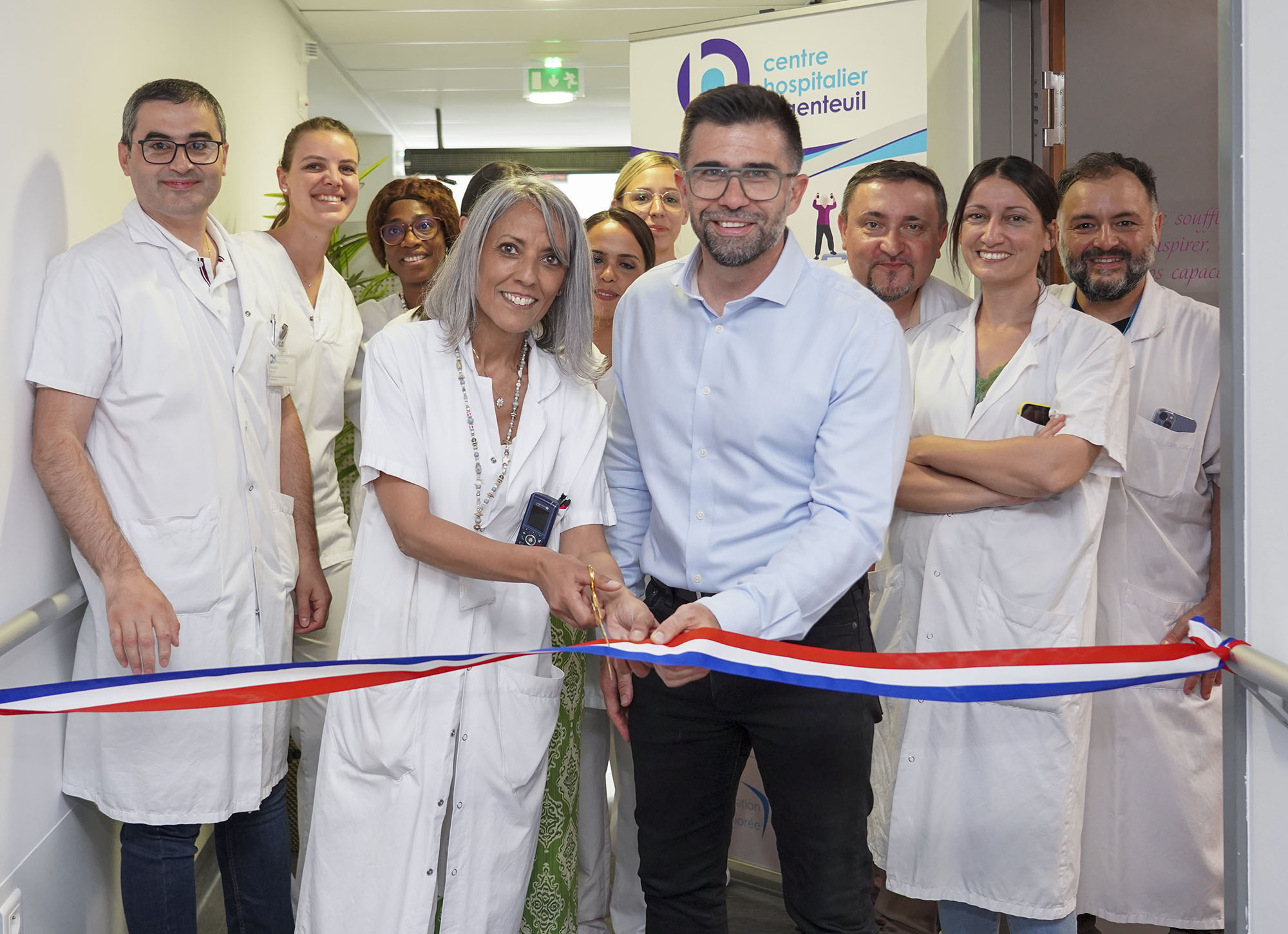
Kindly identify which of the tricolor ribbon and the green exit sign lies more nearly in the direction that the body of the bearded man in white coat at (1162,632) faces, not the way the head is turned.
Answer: the tricolor ribbon

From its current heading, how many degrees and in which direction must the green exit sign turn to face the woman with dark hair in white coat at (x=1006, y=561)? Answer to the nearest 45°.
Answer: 0° — it already faces them

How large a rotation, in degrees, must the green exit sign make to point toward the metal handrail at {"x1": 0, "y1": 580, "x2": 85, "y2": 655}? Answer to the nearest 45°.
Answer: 0° — it already faces it

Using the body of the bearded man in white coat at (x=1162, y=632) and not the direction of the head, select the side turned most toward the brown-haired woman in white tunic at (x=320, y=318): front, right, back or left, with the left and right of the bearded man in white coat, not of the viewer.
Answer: right

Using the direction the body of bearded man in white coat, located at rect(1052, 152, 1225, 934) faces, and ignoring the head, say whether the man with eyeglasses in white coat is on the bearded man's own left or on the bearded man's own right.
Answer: on the bearded man's own right

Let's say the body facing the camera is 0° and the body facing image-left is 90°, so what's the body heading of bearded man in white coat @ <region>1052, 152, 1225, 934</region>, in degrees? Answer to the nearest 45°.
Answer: approximately 0°

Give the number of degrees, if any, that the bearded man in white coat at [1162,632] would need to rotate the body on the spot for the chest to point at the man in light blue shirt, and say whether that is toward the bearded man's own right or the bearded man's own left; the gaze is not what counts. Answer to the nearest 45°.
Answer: approximately 45° to the bearded man's own right

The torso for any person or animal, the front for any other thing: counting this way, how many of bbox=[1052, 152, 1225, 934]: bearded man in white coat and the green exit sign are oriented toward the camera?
2

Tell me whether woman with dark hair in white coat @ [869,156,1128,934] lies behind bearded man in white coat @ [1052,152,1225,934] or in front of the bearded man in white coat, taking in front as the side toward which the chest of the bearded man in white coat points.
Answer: in front
